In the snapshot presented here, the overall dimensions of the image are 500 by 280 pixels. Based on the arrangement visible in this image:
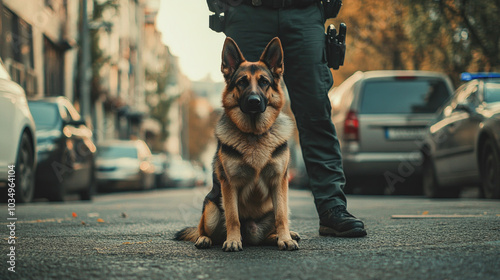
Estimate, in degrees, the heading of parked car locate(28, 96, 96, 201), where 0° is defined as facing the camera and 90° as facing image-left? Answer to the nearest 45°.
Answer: approximately 45°

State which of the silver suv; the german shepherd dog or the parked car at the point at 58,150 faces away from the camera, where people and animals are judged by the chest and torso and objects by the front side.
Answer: the silver suv

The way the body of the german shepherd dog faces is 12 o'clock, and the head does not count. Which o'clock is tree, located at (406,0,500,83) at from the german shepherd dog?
The tree is roughly at 7 o'clock from the german shepherd dog.

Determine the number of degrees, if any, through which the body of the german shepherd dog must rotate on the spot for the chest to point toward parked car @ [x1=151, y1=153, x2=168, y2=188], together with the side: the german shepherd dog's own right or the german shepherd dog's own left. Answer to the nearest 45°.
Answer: approximately 180°

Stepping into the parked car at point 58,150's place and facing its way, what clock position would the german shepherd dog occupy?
The german shepherd dog is roughly at 10 o'clock from the parked car.

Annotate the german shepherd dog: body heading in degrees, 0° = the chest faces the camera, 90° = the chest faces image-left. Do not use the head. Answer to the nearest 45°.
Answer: approximately 0°

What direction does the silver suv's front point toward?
away from the camera

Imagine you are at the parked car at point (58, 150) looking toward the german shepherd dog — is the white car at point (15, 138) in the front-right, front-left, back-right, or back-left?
front-right

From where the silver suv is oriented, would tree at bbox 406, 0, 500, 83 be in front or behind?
in front

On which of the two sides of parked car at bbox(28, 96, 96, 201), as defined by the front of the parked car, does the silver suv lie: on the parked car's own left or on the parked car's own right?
on the parked car's own left

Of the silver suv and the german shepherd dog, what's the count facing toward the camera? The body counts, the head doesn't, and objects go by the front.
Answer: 1

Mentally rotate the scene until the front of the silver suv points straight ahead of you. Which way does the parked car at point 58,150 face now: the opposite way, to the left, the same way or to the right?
the opposite way

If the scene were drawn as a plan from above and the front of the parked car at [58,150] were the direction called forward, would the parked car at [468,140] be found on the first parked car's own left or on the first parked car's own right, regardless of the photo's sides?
on the first parked car's own left
